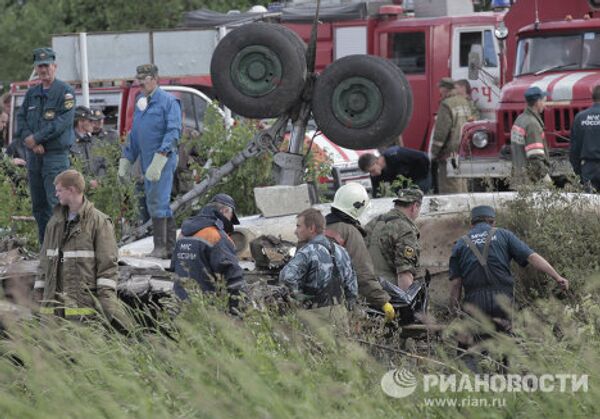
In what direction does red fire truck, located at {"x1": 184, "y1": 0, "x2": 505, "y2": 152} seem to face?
to the viewer's right

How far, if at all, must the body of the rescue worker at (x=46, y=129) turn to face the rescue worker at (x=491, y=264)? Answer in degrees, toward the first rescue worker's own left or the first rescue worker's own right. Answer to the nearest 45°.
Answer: approximately 90° to the first rescue worker's own left

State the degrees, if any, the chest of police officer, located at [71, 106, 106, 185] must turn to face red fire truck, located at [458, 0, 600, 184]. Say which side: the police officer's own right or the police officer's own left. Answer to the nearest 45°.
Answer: approximately 90° to the police officer's own left

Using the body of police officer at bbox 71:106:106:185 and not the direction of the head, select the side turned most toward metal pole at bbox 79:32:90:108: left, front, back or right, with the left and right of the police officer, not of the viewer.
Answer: back

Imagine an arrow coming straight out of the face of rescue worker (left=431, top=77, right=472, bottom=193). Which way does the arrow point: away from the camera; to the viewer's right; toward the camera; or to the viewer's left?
to the viewer's left

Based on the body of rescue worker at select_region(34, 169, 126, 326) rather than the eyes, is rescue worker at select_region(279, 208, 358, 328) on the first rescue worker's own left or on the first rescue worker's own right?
on the first rescue worker's own left

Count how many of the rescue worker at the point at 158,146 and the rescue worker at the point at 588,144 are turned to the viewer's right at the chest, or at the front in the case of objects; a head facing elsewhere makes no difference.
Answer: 0

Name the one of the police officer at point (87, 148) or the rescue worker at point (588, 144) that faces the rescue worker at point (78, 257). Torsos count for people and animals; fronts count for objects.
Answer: the police officer at point (87, 148)

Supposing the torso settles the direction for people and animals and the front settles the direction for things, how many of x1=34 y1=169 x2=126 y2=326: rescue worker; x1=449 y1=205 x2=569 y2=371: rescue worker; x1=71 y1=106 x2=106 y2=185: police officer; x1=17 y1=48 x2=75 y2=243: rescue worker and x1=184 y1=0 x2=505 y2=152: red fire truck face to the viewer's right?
1

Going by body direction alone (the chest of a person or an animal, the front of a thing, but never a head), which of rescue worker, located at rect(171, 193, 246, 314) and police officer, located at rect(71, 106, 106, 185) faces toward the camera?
police officer, located at rect(71, 106, 106, 185)

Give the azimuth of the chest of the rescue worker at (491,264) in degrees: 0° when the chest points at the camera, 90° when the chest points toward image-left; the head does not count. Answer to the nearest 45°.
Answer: approximately 180°

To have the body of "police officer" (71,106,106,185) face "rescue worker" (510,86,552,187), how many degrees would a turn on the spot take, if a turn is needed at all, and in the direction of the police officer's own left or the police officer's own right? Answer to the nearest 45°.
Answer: approximately 90° to the police officer's own left

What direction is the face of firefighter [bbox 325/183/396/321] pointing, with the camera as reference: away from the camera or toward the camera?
away from the camera

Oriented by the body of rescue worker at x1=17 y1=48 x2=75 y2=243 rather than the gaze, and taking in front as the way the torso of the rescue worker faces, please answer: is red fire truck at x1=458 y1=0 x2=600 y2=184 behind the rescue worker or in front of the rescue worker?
behind

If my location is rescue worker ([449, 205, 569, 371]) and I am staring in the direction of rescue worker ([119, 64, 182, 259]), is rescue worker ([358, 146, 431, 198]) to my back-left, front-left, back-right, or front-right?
front-right

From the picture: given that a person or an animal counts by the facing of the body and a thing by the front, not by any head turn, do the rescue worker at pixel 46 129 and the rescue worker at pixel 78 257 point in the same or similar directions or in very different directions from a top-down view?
same or similar directions
